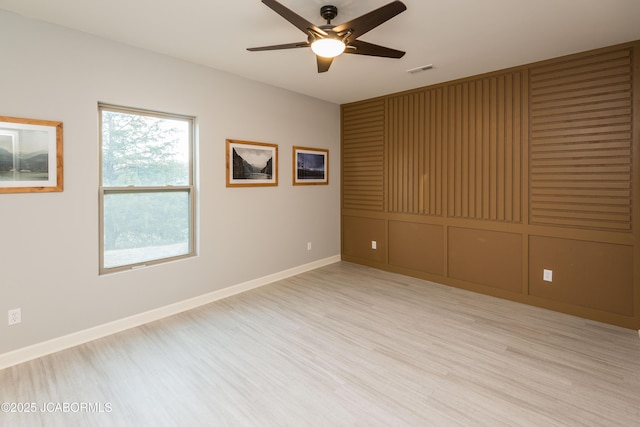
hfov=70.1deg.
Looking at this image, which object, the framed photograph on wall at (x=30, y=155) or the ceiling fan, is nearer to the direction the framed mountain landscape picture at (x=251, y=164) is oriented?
the ceiling fan

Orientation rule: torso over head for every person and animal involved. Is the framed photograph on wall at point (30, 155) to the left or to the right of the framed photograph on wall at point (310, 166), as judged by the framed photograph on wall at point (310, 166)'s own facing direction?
on its right

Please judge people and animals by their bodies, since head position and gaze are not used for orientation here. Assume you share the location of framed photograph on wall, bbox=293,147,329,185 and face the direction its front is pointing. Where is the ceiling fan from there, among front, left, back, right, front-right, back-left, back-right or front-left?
front-right

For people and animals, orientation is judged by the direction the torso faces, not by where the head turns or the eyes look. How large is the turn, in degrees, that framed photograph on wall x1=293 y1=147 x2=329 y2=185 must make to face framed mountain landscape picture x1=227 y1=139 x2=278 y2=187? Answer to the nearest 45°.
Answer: approximately 90° to its right

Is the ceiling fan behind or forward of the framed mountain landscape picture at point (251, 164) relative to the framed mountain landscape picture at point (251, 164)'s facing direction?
forward

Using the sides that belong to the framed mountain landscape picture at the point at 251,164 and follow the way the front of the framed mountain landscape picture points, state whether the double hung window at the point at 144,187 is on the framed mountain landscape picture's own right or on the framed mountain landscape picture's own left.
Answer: on the framed mountain landscape picture's own right

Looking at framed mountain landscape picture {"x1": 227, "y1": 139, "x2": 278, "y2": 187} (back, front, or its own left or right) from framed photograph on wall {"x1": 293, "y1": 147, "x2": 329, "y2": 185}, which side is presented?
left

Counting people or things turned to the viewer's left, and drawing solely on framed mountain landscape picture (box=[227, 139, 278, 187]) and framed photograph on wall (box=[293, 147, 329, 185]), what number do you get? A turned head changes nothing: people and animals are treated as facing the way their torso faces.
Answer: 0

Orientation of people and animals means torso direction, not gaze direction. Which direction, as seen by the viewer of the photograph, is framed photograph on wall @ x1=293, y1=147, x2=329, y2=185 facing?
facing the viewer and to the right of the viewer
